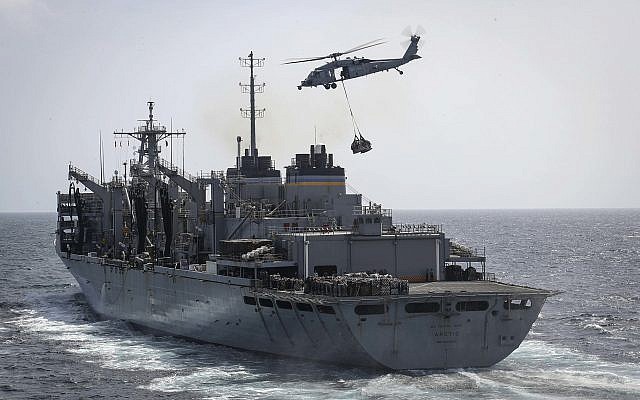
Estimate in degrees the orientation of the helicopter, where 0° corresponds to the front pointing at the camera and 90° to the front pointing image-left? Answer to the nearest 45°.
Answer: approximately 90°

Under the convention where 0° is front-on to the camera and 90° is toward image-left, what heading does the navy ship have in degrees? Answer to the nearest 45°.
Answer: approximately 135°
